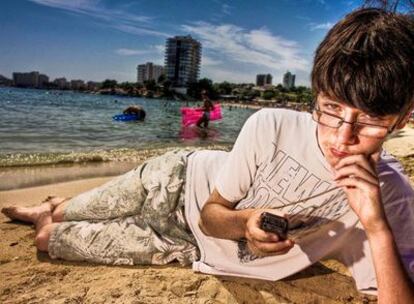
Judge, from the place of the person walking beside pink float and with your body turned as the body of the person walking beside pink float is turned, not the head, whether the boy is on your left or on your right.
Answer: on your left
